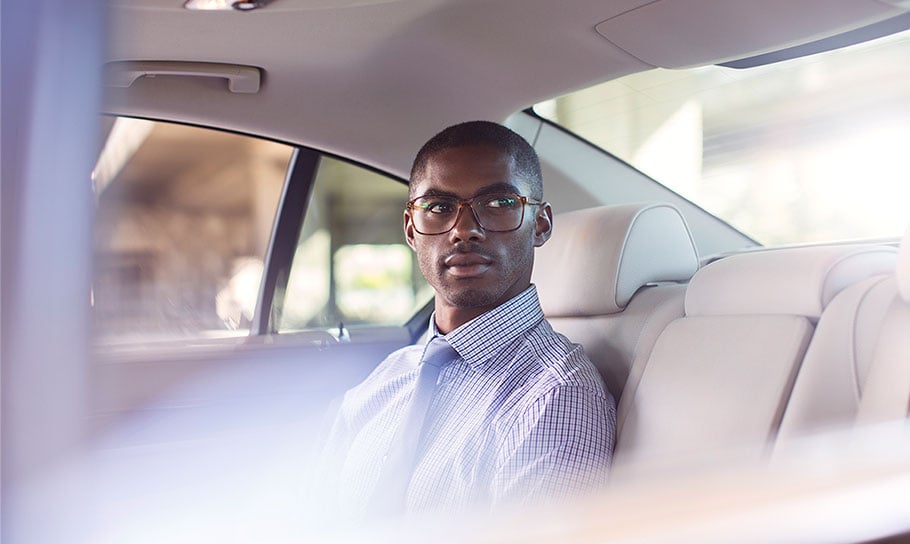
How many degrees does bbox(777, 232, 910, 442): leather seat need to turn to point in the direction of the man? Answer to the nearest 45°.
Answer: approximately 45° to its right

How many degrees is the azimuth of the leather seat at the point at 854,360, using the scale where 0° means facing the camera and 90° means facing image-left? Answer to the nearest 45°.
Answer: approximately 45°

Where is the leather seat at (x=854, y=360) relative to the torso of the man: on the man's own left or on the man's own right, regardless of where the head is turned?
on the man's own left
